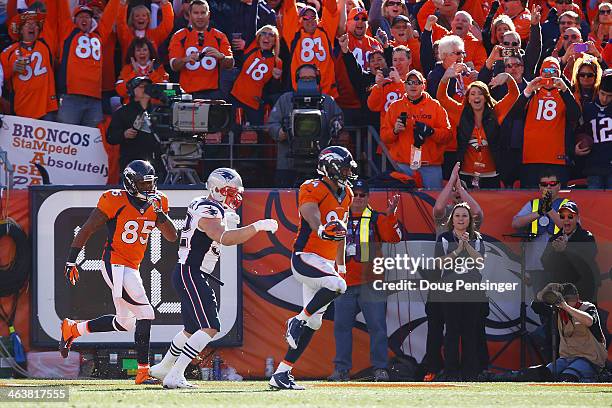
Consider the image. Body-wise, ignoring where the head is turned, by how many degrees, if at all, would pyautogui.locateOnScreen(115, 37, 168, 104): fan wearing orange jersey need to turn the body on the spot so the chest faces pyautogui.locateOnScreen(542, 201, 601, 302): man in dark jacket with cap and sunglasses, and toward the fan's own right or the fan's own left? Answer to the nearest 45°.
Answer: approximately 45° to the fan's own left

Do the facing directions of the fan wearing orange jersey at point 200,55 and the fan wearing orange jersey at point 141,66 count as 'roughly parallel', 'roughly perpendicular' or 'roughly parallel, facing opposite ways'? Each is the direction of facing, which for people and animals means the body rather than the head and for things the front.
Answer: roughly parallel

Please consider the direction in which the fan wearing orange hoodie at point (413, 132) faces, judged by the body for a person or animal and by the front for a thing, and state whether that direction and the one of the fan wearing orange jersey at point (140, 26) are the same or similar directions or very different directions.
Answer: same or similar directions

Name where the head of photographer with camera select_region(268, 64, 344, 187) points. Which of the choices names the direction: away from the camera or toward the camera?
toward the camera

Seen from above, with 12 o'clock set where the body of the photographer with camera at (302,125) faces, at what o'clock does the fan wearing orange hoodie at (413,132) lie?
The fan wearing orange hoodie is roughly at 9 o'clock from the photographer with camera.

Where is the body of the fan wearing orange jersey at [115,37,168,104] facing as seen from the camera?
toward the camera

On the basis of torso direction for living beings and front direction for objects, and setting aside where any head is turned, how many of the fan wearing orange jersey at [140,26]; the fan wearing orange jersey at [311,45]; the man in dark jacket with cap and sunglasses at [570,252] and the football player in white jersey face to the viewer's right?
1

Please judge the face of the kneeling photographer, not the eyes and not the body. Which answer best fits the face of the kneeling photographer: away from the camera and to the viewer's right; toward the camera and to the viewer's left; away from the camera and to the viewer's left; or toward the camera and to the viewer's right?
toward the camera and to the viewer's left

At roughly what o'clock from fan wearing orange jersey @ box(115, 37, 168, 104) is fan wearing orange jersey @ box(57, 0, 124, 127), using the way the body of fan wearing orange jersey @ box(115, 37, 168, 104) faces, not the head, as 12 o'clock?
fan wearing orange jersey @ box(57, 0, 124, 127) is roughly at 3 o'clock from fan wearing orange jersey @ box(115, 37, 168, 104).

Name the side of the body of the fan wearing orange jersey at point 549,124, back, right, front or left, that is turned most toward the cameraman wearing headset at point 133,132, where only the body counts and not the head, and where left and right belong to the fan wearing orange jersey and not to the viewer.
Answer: right

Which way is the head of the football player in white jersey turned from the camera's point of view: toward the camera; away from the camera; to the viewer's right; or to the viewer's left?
to the viewer's right

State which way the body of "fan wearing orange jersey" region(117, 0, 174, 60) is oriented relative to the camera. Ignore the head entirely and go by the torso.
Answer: toward the camera

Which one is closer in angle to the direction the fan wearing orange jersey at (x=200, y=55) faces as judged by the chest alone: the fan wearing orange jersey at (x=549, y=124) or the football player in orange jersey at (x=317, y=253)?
the football player in orange jersey

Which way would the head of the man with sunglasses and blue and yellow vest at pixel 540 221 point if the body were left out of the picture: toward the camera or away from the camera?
toward the camera

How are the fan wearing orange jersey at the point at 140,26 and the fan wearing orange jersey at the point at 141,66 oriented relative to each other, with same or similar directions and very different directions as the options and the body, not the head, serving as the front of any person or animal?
same or similar directions

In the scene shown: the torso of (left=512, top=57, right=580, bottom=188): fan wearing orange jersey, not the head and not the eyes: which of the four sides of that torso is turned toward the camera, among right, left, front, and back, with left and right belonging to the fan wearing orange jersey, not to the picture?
front

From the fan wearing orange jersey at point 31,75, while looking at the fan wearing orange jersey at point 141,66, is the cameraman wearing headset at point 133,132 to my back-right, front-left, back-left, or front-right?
front-right

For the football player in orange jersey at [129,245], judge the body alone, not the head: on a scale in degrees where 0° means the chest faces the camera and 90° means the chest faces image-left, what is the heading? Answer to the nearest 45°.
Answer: approximately 315°
